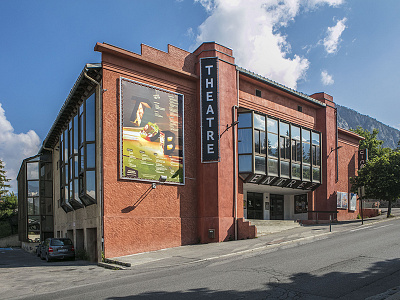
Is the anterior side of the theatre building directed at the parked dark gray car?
no

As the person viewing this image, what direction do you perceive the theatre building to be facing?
facing the viewer and to the right of the viewer

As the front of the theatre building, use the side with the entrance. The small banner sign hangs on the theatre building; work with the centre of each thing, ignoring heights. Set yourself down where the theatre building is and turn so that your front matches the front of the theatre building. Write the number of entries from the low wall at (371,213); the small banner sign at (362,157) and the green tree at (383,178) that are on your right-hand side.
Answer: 0

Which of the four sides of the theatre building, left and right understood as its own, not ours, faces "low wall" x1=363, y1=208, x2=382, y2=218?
left

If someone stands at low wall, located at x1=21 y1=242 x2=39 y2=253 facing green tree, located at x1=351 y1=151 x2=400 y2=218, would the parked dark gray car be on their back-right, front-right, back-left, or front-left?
front-right

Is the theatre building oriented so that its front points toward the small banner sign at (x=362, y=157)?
no

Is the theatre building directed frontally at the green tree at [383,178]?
no
